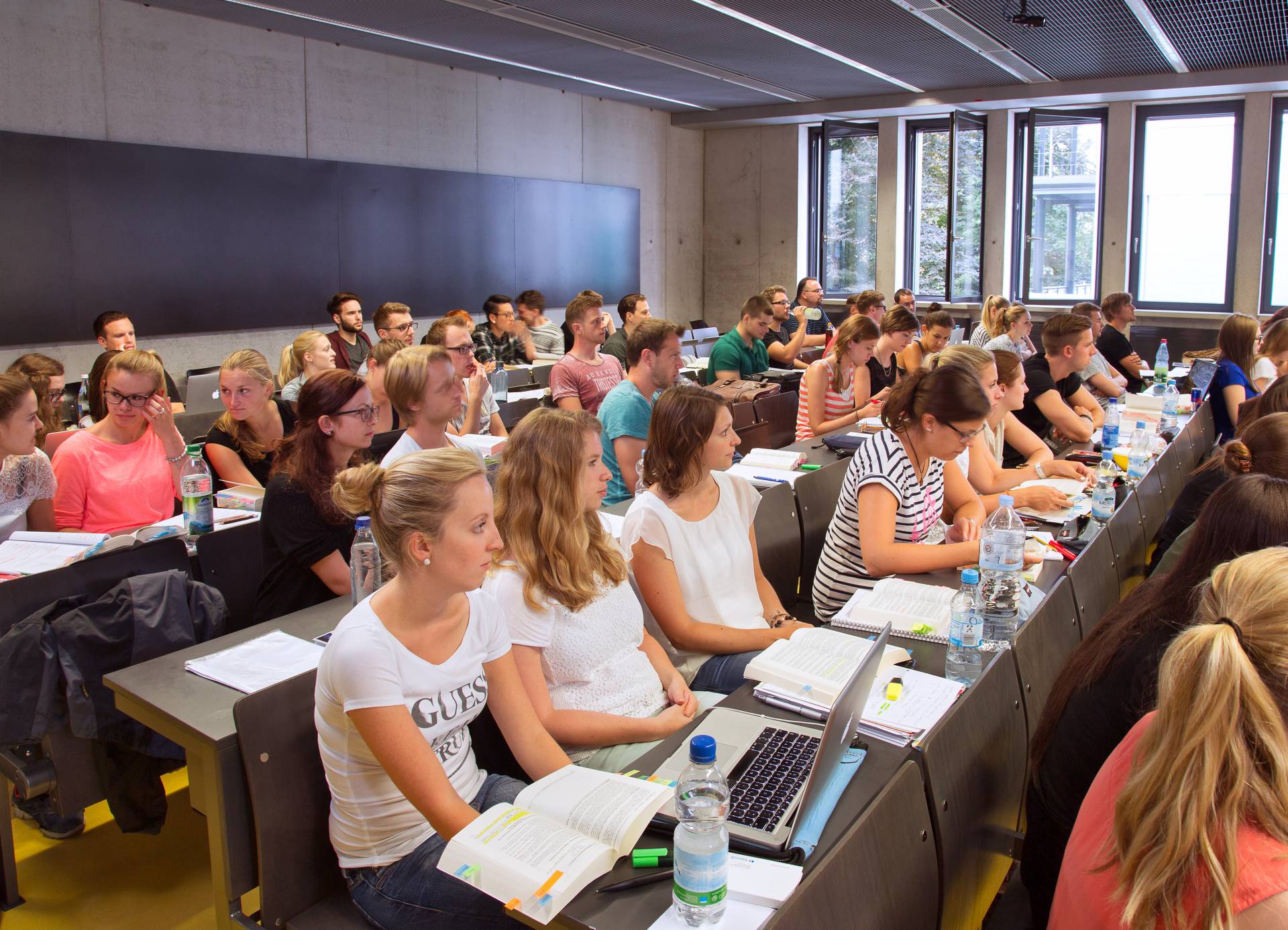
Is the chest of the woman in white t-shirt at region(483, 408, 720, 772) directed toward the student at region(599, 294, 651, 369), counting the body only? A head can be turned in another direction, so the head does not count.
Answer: no

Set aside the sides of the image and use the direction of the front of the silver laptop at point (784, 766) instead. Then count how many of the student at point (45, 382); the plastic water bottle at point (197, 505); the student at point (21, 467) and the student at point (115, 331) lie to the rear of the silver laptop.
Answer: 0

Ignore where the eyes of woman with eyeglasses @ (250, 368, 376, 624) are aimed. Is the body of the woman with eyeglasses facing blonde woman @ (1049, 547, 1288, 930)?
no
